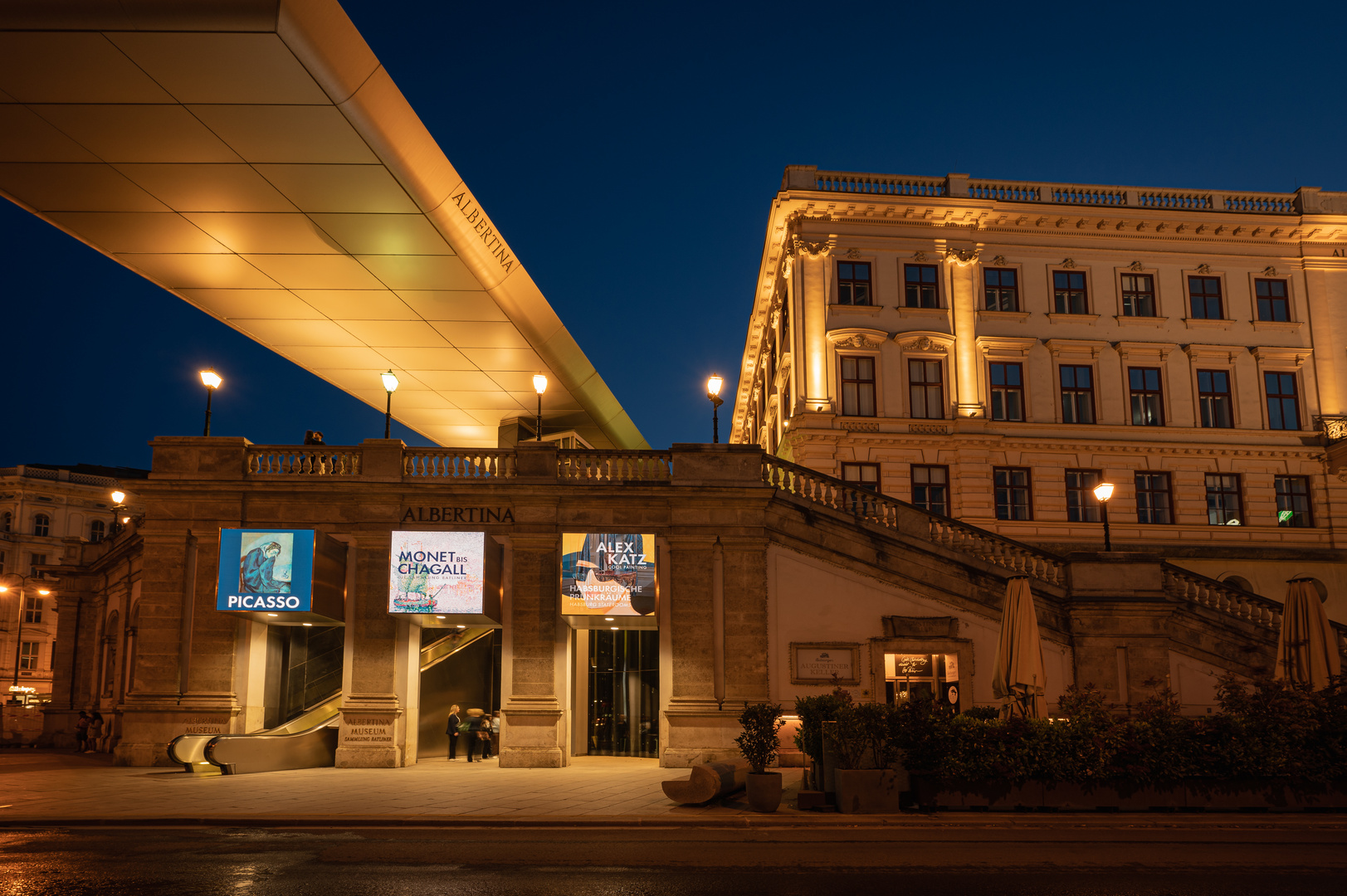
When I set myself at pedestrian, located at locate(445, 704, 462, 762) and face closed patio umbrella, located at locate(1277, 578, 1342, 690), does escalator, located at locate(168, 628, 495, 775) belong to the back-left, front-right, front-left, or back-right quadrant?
back-right

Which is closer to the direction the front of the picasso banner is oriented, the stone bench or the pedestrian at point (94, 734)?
the stone bench

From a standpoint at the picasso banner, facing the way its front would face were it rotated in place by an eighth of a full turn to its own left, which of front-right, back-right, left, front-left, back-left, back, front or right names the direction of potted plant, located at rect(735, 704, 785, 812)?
front

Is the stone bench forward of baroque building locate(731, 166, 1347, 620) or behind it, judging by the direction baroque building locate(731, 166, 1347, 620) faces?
forward

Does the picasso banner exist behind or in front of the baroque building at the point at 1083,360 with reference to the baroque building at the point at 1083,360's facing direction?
in front

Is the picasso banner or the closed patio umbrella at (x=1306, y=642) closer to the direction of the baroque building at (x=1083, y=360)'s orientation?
the closed patio umbrella

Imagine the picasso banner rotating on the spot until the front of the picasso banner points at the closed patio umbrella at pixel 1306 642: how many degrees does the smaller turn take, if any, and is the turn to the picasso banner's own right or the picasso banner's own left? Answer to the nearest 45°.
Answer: approximately 45° to the picasso banner's own left

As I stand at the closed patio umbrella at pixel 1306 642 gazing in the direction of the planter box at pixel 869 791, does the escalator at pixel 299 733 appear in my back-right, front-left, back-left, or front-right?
front-right

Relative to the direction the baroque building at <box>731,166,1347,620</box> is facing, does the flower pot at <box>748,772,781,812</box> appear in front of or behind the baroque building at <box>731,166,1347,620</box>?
in front

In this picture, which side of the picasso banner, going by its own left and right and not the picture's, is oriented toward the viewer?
front

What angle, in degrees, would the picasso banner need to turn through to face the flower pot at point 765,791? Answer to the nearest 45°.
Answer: approximately 45° to its left

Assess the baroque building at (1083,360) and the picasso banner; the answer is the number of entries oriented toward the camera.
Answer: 2

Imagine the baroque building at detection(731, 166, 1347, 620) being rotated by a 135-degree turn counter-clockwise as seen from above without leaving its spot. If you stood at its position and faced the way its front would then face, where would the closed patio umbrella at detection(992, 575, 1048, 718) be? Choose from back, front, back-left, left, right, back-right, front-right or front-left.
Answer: back-right

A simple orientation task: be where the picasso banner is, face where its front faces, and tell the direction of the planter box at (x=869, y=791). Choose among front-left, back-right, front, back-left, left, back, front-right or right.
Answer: front-left

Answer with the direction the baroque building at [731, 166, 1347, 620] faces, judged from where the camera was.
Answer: facing the viewer

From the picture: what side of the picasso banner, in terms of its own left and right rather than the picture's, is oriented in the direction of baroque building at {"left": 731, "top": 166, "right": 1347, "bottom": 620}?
left
